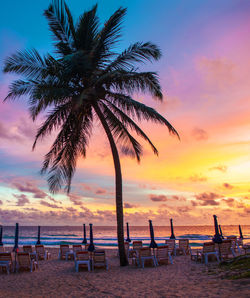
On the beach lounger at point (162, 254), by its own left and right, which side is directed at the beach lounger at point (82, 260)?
left

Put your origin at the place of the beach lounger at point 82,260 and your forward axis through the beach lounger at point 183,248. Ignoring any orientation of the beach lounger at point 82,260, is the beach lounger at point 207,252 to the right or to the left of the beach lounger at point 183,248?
right

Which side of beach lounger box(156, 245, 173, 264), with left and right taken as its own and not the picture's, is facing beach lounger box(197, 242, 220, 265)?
right

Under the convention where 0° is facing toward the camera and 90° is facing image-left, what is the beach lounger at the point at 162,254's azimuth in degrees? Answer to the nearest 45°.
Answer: approximately 180°

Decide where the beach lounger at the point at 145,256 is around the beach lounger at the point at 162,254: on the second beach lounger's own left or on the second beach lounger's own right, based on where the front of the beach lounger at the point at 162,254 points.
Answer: on the second beach lounger's own left

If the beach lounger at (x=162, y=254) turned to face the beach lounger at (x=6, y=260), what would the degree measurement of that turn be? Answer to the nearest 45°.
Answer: approximately 90° to its left
